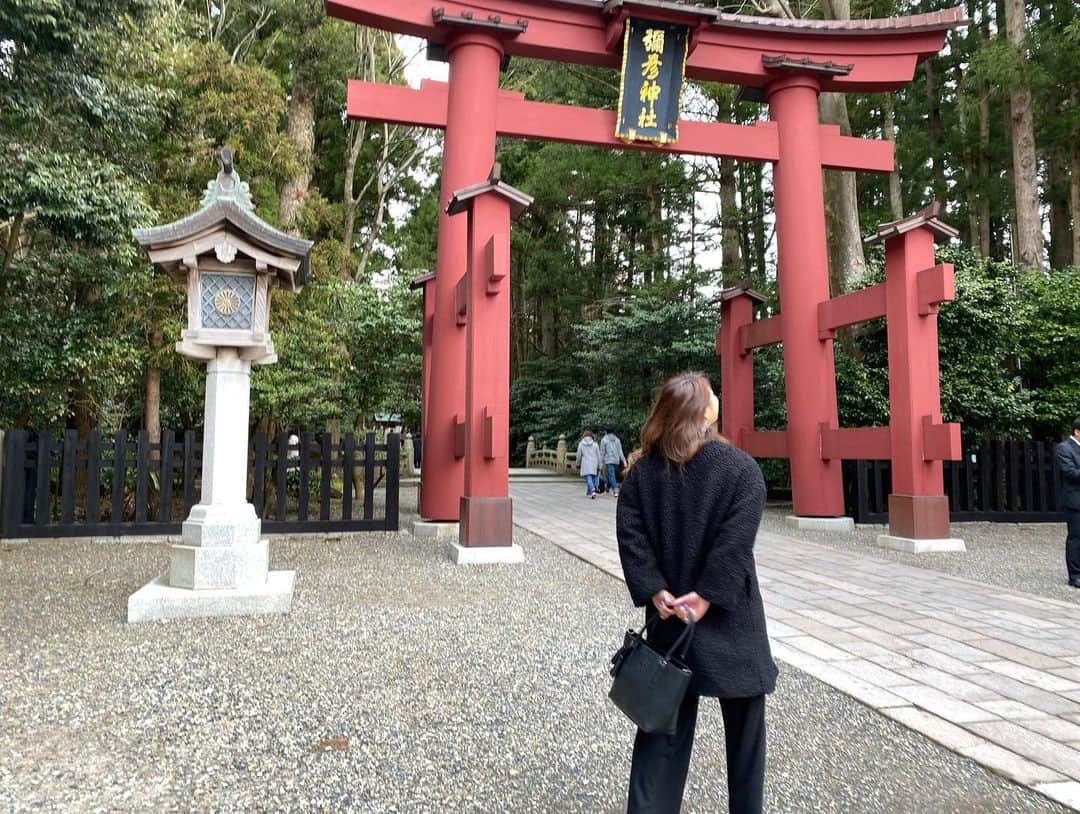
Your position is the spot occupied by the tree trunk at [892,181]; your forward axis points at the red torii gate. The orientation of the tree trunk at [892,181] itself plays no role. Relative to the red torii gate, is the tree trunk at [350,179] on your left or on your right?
right

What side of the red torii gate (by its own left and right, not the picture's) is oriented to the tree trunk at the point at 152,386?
right

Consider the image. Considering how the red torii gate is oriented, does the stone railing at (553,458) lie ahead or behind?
behind

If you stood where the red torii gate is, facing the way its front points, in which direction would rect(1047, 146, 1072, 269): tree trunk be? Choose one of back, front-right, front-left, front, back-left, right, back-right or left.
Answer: back-left

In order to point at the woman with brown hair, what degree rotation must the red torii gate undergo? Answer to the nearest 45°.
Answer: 0° — it already faces them

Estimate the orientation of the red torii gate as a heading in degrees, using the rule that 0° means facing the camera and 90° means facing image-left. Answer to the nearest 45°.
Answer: approximately 0°

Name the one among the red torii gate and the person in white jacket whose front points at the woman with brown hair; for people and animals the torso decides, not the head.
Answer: the red torii gate

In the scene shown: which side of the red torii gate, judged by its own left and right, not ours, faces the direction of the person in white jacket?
back
